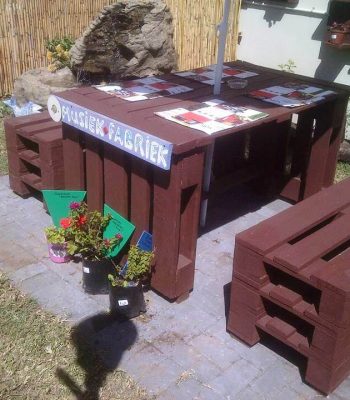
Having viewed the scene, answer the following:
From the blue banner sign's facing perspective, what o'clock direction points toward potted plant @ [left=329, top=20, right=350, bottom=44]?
The potted plant is roughly at 6 o'clock from the blue banner sign.

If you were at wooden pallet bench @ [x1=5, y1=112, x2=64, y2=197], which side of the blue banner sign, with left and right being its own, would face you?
right

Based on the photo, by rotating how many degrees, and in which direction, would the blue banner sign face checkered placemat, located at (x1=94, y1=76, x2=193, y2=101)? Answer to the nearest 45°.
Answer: approximately 135° to its right

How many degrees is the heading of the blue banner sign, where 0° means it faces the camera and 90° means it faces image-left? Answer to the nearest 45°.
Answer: approximately 45°

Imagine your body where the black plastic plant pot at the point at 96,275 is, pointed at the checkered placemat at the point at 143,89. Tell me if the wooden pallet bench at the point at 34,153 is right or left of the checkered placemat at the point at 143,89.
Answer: left

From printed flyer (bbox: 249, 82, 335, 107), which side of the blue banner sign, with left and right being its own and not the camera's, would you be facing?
back

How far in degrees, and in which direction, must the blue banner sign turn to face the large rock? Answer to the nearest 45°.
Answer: approximately 135° to its right

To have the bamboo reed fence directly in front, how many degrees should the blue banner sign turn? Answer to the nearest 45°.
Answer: approximately 135° to its right

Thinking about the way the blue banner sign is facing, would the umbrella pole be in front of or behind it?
behind
